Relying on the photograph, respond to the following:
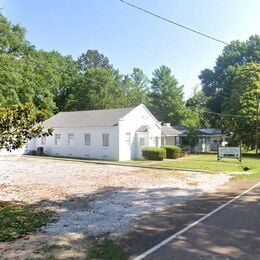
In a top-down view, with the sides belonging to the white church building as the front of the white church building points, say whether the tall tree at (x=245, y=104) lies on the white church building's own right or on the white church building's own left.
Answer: on the white church building's own left

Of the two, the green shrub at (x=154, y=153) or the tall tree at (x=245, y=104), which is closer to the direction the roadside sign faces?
the green shrub

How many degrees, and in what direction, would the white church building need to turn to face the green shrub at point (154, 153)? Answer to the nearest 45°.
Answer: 0° — it already faces it

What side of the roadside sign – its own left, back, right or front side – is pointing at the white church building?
right

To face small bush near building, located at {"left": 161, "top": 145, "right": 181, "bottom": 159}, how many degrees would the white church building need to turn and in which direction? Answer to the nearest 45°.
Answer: approximately 45° to its left

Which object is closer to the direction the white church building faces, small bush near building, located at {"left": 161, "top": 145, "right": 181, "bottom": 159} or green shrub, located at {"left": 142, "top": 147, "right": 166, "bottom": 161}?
the green shrub

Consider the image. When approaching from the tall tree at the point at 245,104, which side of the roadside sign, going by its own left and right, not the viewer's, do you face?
back

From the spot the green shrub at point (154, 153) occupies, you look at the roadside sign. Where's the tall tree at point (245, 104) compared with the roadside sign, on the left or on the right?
left

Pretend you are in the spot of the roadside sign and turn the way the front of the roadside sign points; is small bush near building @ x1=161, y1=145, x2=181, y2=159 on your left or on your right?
on your right

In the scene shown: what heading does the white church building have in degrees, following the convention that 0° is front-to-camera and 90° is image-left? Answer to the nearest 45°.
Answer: approximately 315°

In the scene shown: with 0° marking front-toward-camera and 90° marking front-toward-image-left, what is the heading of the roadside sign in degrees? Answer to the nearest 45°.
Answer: approximately 0°

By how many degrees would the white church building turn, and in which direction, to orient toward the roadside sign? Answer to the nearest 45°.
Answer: approximately 45° to its left
